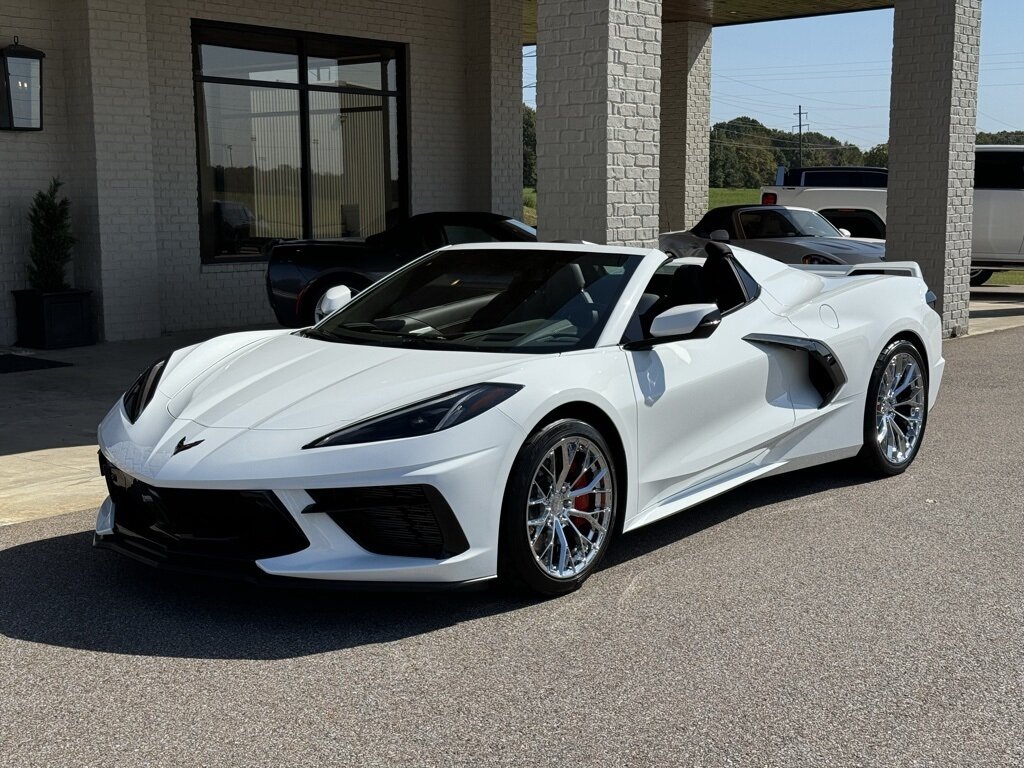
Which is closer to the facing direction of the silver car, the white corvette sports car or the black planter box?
the white corvette sports car

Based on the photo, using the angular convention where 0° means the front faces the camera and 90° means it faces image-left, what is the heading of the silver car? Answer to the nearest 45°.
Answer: approximately 315°

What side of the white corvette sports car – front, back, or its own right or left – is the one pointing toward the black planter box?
right

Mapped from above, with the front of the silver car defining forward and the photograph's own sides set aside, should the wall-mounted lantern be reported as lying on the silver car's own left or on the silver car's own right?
on the silver car's own right

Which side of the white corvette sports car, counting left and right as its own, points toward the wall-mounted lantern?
right

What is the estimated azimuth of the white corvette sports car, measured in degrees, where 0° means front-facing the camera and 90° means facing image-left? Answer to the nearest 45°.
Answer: approximately 45°

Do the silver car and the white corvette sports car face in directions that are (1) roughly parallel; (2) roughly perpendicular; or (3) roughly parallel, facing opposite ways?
roughly perpendicular
